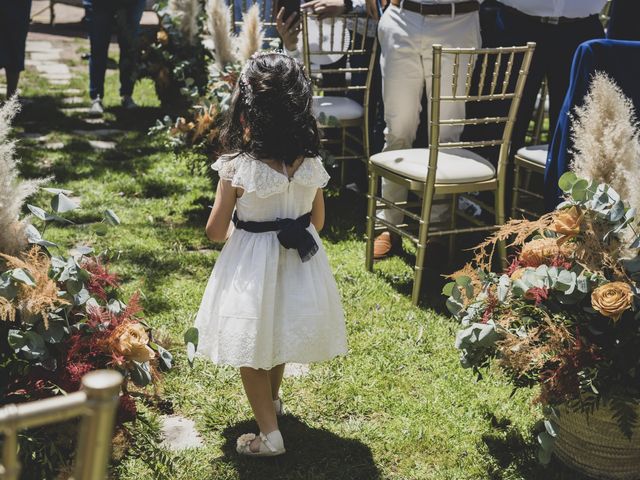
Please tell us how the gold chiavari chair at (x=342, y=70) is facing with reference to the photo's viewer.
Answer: facing the viewer and to the left of the viewer

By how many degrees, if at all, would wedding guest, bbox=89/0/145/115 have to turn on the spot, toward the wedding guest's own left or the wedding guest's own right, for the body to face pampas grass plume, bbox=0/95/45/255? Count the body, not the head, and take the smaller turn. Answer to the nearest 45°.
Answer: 0° — they already face it

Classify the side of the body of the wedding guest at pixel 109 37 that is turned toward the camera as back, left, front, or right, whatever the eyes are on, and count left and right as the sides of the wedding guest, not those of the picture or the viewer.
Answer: front

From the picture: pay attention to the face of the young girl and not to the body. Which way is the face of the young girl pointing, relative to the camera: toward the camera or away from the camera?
away from the camera

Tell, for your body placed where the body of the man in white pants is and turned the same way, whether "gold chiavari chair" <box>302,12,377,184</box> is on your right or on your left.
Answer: on your right

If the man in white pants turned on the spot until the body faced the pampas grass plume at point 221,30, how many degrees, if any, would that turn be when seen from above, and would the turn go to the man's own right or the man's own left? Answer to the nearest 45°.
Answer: approximately 90° to the man's own right

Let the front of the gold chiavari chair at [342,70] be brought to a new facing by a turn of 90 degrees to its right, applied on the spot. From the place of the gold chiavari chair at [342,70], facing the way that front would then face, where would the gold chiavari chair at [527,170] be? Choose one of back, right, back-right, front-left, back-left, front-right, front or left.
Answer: back
